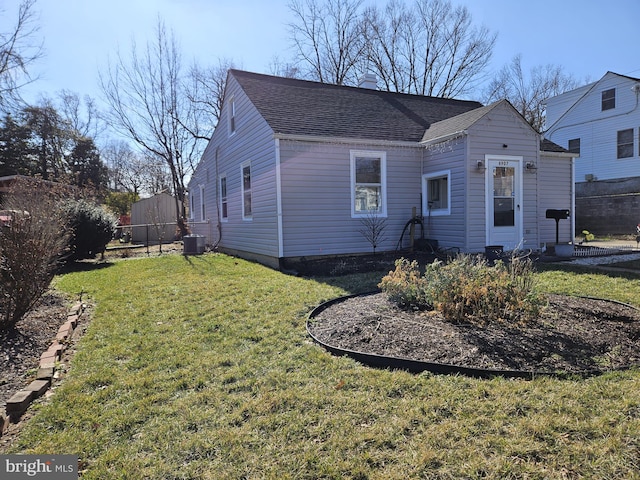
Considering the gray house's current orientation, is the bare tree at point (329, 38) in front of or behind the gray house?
behind

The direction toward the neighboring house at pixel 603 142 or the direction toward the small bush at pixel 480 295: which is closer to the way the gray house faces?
the small bush

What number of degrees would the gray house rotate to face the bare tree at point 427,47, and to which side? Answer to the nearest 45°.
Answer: approximately 135° to its left

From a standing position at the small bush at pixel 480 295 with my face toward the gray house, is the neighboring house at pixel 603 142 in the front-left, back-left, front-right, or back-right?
front-right

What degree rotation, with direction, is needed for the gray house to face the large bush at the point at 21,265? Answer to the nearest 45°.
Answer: approximately 90° to its right

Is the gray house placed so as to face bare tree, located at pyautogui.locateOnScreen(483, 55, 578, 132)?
no

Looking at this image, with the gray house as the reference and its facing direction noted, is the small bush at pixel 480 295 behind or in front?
in front

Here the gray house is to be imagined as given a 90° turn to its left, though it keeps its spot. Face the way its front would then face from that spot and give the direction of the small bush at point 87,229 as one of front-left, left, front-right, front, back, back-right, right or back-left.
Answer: back-left

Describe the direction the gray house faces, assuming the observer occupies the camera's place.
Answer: facing the viewer and to the right of the viewer

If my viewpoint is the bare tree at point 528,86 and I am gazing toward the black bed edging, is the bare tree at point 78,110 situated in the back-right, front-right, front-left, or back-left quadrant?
front-right

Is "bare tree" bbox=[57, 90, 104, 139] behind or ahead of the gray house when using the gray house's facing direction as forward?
behind

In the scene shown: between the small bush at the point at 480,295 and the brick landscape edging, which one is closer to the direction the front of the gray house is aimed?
the small bush

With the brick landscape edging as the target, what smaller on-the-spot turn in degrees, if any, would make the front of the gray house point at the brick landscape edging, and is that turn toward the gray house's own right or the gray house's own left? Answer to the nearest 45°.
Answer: approximately 45° to the gray house's own right

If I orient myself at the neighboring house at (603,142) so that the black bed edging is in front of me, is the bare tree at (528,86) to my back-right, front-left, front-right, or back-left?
back-right

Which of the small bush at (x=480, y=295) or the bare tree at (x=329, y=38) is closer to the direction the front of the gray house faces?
the small bush

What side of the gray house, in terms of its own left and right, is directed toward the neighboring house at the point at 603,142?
left
